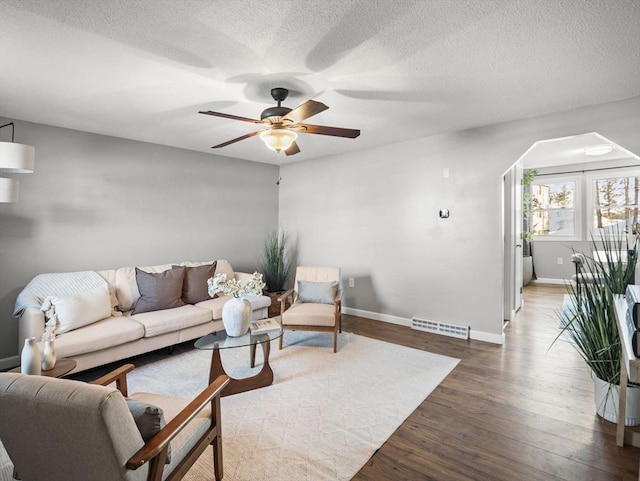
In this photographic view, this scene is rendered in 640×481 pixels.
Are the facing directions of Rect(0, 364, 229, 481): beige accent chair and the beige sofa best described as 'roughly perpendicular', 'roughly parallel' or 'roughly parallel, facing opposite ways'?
roughly perpendicular

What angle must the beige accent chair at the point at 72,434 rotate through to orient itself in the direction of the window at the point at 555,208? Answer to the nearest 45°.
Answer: approximately 45° to its right

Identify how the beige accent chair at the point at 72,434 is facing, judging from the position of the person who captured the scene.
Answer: facing away from the viewer and to the right of the viewer

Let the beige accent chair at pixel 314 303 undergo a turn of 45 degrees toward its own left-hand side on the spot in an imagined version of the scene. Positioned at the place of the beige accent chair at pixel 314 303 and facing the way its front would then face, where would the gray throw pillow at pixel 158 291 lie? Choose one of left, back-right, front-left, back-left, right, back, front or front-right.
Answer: back-right

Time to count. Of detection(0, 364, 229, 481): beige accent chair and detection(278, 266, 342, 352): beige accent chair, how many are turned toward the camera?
1

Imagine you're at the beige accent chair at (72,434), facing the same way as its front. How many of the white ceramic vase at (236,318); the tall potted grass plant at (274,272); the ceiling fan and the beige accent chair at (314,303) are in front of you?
4

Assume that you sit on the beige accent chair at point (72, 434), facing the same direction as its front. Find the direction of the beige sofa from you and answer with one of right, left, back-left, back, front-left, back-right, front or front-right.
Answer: front-left

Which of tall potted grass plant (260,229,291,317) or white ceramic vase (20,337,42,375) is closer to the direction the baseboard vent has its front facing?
the white ceramic vase

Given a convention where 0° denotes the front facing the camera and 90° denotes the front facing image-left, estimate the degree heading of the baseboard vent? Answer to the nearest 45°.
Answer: approximately 45°

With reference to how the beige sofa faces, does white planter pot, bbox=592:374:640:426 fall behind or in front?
in front
